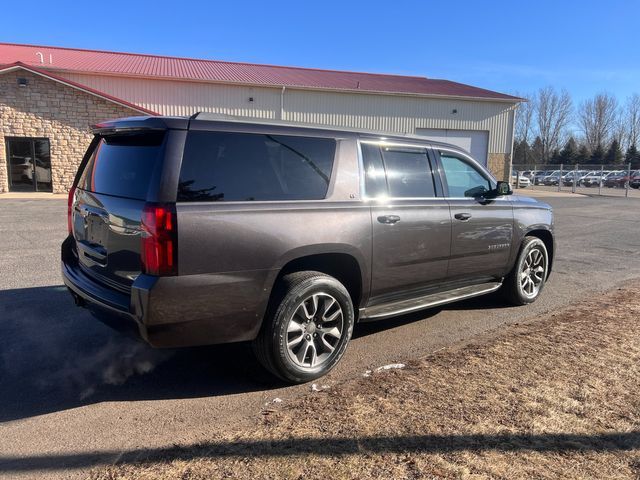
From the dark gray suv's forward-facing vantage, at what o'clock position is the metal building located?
The metal building is roughly at 10 o'clock from the dark gray suv.

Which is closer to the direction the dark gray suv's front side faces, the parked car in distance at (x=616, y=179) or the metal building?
the parked car in distance

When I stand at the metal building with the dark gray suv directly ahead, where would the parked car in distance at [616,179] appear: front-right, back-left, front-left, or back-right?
back-left

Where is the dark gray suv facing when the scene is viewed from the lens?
facing away from the viewer and to the right of the viewer
